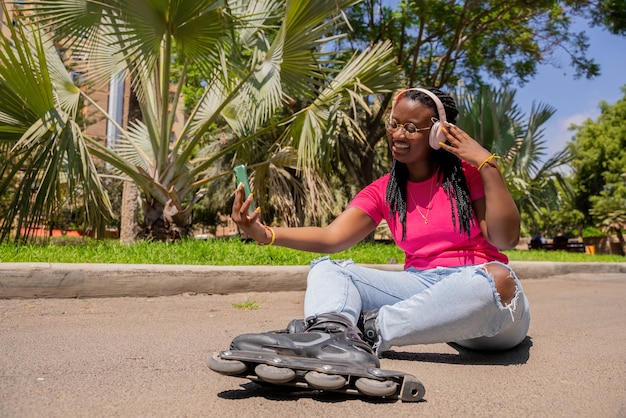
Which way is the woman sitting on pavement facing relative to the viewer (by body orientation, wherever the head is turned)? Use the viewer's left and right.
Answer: facing the viewer and to the left of the viewer

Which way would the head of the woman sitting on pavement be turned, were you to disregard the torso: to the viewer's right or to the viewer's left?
to the viewer's left

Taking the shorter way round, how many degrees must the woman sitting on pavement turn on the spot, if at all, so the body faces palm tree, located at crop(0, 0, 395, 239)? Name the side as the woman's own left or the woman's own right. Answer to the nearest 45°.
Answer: approximately 90° to the woman's own right

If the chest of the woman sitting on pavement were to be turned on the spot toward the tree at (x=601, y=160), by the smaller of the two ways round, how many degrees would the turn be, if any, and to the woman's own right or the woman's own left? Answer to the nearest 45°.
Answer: approximately 135° to the woman's own right

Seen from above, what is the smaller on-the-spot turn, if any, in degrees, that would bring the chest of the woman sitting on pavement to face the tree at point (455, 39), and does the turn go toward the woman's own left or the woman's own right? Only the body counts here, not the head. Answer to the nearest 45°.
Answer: approximately 135° to the woman's own right
